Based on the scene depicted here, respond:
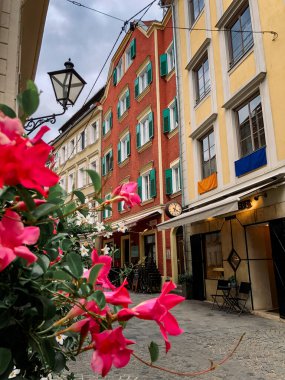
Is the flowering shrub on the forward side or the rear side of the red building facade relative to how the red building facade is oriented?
on the forward side

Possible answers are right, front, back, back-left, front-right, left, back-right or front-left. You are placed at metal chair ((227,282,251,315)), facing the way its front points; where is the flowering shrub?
front-left

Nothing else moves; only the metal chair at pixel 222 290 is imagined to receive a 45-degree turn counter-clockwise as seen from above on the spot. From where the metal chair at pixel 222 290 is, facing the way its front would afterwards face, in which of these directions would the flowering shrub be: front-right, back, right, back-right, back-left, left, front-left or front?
front

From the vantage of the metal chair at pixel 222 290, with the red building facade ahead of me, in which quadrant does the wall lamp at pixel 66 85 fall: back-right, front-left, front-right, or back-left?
back-left

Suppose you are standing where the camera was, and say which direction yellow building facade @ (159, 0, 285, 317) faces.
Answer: facing the viewer and to the left of the viewer

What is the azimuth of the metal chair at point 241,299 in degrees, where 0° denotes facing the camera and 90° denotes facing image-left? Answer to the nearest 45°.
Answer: approximately 45°

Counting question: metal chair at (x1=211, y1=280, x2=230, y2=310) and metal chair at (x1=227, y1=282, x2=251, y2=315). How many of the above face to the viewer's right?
0

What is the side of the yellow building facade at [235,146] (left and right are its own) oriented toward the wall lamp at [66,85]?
front

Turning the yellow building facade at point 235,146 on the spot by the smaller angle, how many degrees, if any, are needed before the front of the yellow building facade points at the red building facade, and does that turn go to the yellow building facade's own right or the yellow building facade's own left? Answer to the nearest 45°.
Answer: approximately 90° to the yellow building facade's own right
